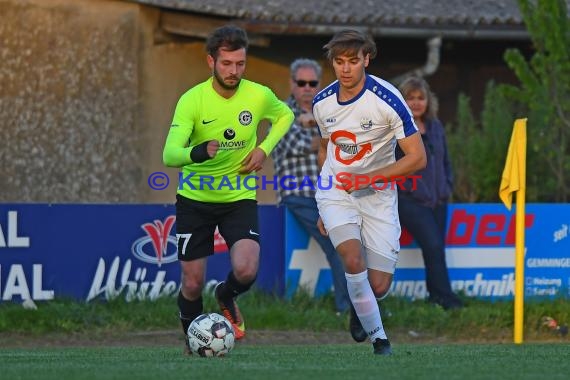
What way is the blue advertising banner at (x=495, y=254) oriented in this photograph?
toward the camera

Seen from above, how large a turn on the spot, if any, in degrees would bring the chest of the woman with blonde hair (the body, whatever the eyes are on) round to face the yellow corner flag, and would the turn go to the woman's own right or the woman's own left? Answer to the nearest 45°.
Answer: approximately 90° to the woman's own left

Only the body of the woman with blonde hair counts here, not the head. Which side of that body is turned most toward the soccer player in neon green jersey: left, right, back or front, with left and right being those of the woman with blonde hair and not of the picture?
front

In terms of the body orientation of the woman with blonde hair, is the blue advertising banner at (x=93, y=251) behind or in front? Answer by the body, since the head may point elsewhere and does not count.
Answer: in front

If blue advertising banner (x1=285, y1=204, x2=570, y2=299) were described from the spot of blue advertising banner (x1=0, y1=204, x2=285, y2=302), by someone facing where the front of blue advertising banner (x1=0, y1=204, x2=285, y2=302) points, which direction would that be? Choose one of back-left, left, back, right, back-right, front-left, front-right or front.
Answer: left

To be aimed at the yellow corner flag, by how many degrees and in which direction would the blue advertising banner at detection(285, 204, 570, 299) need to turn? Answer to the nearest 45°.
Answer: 0° — it already faces it

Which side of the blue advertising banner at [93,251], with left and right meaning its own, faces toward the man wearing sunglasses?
left

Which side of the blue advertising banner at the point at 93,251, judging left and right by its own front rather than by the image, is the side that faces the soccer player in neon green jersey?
front

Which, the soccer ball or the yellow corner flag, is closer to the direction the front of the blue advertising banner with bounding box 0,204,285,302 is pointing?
the soccer ball

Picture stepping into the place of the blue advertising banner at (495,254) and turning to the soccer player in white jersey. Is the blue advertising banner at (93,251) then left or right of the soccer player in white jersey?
right

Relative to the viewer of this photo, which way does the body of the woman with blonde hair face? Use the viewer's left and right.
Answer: facing the viewer and to the left of the viewer

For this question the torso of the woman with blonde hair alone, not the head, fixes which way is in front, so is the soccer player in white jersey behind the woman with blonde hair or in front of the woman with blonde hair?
in front

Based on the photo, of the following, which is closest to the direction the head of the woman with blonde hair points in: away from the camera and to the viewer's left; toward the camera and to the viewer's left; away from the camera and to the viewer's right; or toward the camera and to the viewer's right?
toward the camera and to the viewer's left

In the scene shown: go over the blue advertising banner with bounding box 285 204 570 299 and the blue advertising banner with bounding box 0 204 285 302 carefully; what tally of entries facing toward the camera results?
2

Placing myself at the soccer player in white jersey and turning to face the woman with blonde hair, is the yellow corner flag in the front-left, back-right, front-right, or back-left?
front-right
